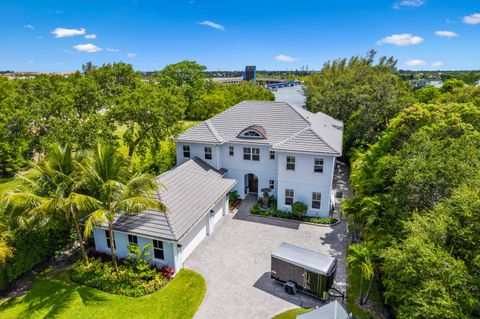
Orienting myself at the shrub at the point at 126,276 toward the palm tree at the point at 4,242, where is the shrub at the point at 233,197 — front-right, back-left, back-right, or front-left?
back-right

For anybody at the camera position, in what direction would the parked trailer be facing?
facing the viewer and to the right of the viewer

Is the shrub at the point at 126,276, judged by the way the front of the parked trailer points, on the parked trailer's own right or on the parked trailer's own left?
on the parked trailer's own right

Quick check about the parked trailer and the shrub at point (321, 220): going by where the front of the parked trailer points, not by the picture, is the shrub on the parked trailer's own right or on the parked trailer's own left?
on the parked trailer's own left

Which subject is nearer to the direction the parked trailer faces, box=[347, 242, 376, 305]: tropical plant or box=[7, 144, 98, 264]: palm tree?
the tropical plant
